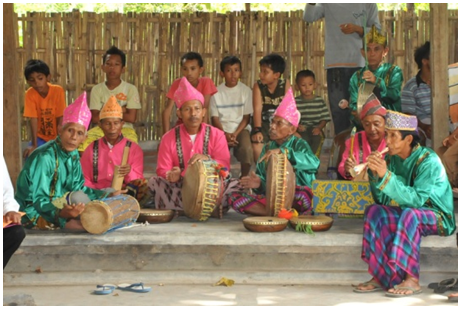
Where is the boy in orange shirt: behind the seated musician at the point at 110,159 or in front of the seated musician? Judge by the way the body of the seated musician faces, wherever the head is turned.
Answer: behind

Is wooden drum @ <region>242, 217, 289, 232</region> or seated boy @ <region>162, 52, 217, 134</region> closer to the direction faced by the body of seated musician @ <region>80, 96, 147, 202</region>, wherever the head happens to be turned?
the wooden drum

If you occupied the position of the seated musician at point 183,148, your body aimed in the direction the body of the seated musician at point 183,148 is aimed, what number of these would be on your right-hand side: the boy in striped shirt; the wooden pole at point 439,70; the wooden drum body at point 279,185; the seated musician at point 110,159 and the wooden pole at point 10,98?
2

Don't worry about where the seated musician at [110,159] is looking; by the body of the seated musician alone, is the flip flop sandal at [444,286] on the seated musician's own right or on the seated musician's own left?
on the seated musician's own left

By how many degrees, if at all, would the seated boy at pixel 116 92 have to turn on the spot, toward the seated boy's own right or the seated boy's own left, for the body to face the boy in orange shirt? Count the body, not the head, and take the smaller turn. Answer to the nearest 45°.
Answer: approximately 90° to the seated boy's own right

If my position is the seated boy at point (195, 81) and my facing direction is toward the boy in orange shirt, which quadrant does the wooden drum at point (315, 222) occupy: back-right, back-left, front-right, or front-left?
back-left

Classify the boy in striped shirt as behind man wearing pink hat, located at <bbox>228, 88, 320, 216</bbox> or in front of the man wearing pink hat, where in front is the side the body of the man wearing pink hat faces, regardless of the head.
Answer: behind
